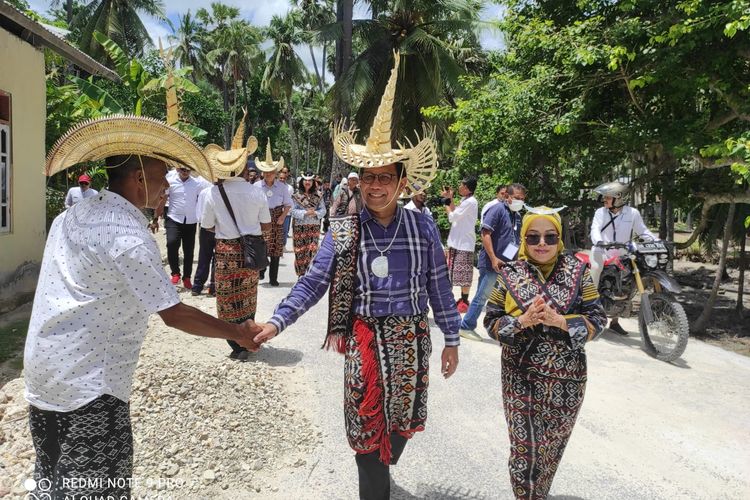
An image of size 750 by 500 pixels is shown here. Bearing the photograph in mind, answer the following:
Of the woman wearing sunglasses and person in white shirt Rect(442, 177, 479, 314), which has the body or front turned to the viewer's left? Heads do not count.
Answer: the person in white shirt

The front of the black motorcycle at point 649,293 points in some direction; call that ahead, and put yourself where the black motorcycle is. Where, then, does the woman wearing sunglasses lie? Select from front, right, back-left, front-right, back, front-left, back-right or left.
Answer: front-right

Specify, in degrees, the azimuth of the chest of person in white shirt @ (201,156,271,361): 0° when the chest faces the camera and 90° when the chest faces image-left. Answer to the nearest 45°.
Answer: approximately 180°

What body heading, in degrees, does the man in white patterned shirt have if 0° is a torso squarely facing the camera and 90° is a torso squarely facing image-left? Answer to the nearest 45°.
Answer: approximately 225°

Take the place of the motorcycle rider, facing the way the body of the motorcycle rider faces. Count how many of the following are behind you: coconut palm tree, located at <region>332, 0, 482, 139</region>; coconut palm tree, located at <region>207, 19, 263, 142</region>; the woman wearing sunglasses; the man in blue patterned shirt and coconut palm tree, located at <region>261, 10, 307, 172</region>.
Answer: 3

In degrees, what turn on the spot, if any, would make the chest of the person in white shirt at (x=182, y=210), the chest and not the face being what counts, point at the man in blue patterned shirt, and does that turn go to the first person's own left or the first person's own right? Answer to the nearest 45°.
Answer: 0° — they already face them

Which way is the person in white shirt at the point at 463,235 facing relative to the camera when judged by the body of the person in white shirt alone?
to the viewer's left

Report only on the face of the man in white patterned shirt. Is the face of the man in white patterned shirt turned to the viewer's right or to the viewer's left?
to the viewer's right
